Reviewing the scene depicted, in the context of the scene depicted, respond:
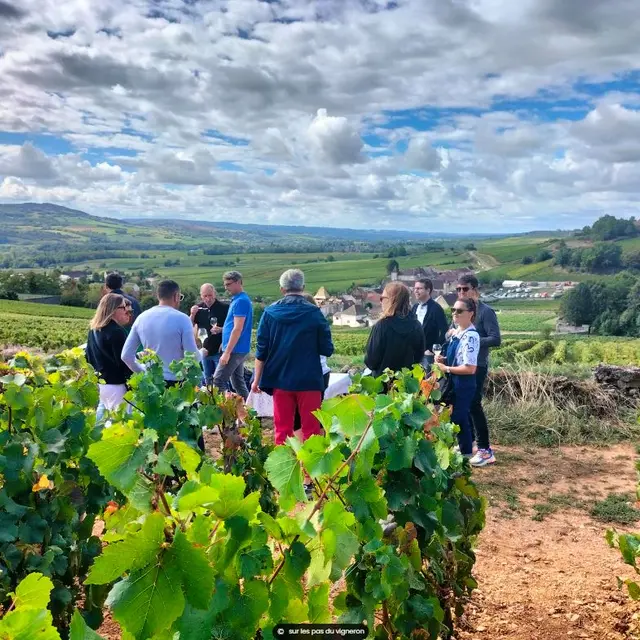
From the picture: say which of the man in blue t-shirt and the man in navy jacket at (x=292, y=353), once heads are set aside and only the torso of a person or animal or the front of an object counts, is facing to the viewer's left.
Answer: the man in blue t-shirt

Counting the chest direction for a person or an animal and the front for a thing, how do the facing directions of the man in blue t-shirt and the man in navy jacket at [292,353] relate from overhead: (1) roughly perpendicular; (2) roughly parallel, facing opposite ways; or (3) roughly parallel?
roughly perpendicular

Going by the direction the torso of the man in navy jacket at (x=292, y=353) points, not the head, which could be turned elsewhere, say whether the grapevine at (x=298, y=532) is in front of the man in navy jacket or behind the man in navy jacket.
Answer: behind

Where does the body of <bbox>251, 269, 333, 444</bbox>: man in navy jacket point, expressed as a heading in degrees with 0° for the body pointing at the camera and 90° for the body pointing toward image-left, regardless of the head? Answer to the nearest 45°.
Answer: approximately 180°

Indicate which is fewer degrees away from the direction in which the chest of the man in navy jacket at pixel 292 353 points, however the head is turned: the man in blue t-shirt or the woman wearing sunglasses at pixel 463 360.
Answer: the man in blue t-shirt

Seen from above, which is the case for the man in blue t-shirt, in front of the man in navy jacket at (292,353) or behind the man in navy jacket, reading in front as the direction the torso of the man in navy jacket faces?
in front

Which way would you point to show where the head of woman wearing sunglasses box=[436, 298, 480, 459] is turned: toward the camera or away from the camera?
toward the camera

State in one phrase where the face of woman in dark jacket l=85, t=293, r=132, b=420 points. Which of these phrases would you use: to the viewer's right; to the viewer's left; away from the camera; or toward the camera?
to the viewer's right

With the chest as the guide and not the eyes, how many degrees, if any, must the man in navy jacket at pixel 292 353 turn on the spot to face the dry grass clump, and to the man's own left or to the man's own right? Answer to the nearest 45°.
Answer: approximately 45° to the man's own right

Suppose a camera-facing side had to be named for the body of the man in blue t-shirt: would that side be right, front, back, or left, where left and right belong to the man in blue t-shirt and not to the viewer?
left

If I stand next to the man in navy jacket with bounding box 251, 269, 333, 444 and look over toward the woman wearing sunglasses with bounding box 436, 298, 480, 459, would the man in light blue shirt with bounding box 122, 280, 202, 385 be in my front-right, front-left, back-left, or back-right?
back-left

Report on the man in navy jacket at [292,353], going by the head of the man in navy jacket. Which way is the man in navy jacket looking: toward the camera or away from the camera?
away from the camera
